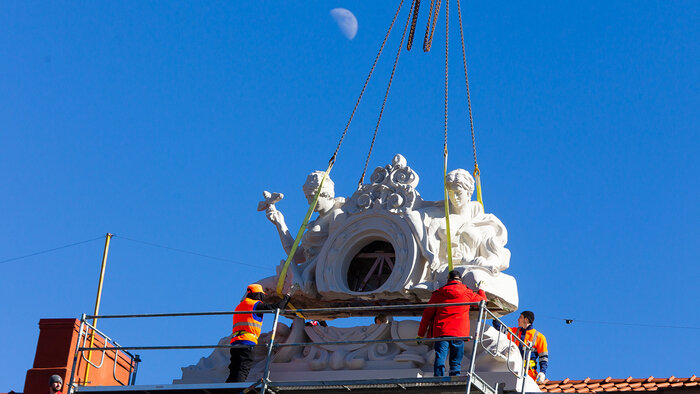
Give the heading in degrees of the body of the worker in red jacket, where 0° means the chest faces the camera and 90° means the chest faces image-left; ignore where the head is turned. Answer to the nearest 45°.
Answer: approximately 180°

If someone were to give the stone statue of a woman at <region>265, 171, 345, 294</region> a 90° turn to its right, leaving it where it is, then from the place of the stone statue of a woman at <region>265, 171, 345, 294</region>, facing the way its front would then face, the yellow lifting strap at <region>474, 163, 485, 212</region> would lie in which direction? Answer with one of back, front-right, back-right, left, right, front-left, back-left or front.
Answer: back-right

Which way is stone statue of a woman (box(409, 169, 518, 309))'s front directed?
toward the camera

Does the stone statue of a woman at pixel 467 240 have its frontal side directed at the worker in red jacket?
yes

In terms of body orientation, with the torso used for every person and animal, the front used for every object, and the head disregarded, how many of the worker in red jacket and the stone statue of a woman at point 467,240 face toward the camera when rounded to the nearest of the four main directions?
1

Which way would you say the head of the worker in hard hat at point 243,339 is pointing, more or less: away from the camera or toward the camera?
away from the camera

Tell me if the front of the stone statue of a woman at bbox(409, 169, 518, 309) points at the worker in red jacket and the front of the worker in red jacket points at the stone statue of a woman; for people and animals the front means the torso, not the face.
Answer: yes

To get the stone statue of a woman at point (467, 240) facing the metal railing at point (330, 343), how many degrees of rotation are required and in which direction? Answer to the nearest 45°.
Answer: approximately 45° to its right

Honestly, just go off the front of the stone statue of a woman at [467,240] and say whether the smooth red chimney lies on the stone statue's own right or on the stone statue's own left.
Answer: on the stone statue's own right

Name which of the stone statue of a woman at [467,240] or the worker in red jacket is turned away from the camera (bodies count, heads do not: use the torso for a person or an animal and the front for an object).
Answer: the worker in red jacket

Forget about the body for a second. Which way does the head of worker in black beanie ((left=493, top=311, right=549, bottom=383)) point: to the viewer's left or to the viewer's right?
to the viewer's left

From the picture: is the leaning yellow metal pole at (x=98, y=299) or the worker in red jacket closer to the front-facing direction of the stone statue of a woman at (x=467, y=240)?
the worker in red jacket

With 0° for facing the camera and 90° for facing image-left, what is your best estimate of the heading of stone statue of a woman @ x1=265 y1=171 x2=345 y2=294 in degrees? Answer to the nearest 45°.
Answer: approximately 45°

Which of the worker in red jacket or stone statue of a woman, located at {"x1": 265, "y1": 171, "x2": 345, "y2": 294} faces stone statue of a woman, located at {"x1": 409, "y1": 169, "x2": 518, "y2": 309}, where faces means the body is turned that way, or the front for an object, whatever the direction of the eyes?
the worker in red jacket
